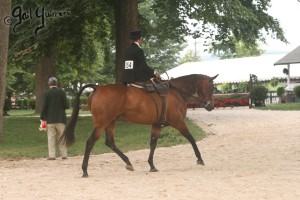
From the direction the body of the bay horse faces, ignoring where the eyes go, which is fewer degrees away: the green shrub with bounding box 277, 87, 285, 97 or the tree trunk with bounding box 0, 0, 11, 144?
the green shrub

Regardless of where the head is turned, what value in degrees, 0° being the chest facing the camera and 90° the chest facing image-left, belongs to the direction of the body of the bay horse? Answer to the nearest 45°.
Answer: approximately 270°

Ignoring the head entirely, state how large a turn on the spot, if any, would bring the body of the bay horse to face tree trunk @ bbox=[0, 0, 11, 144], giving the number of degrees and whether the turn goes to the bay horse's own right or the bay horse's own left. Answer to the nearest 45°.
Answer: approximately 135° to the bay horse's own left

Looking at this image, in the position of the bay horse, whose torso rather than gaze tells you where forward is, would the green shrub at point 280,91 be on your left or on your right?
on your left

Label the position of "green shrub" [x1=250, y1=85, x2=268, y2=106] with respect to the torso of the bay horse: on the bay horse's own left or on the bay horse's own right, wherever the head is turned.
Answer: on the bay horse's own left
